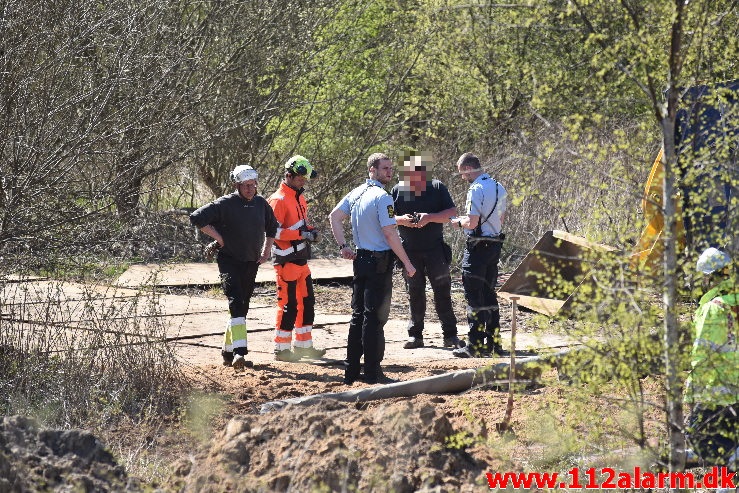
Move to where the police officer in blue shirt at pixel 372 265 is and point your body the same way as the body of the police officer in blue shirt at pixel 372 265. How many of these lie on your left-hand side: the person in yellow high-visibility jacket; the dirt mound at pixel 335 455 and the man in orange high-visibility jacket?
1
